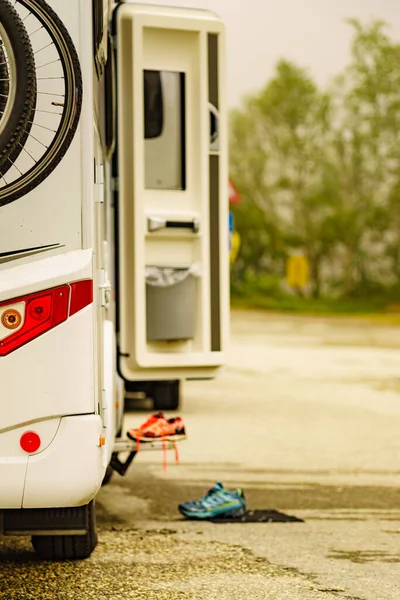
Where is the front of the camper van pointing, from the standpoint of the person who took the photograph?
facing away from the viewer

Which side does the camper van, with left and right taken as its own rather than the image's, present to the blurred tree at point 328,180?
front

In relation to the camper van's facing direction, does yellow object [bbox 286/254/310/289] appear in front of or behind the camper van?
in front
